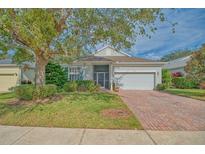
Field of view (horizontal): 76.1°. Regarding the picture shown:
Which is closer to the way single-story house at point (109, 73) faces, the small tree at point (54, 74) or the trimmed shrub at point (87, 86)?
the trimmed shrub

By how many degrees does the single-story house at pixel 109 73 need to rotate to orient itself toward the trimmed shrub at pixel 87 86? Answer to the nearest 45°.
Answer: approximately 45° to its right

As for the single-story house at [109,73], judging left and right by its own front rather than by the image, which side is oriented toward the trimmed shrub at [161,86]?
left

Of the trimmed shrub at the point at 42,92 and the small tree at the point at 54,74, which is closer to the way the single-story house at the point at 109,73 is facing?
the trimmed shrub

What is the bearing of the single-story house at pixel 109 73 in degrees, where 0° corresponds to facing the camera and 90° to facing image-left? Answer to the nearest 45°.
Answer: approximately 0°

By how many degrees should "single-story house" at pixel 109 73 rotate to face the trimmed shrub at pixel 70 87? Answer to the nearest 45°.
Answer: approximately 45° to its right

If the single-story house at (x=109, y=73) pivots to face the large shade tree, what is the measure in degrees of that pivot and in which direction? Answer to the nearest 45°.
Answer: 0° — it already faces it

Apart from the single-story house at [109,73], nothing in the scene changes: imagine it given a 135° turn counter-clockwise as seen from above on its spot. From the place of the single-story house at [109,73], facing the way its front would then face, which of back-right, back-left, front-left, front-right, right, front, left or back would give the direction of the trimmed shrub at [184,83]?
front-right

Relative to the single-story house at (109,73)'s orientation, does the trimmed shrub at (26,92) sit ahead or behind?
ahead

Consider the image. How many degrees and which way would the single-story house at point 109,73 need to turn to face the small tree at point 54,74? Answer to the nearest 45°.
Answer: approximately 90° to its right

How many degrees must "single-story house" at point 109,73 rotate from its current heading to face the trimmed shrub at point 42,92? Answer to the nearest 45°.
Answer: approximately 45° to its right

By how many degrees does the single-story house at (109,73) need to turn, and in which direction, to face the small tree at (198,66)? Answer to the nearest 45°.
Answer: approximately 45° to its left
